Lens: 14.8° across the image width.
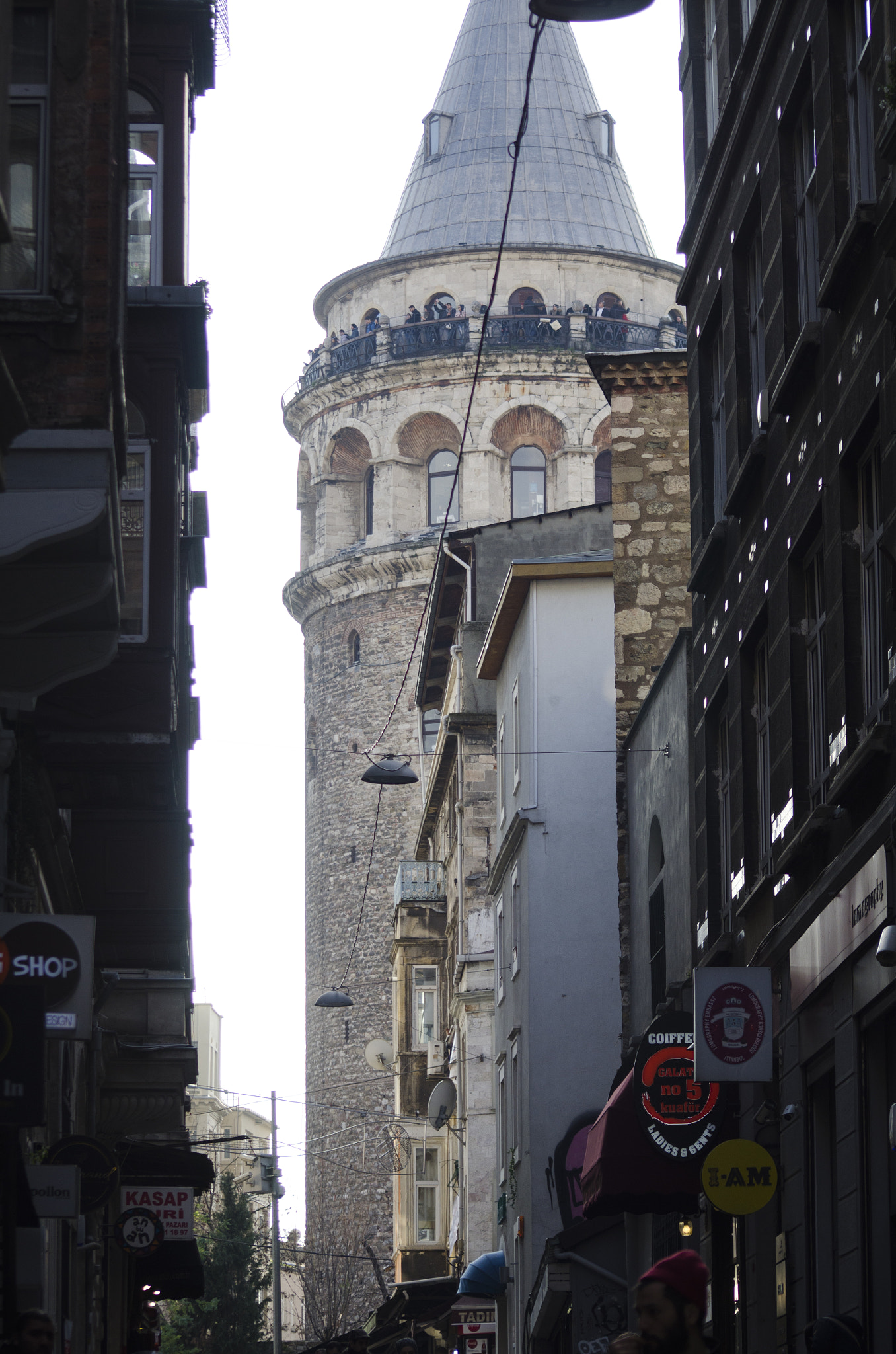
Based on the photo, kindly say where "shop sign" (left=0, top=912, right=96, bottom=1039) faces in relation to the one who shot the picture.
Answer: facing the viewer

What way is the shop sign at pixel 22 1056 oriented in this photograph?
toward the camera

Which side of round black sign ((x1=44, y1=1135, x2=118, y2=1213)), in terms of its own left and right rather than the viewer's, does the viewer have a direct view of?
front

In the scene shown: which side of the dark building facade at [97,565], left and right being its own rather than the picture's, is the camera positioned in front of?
right

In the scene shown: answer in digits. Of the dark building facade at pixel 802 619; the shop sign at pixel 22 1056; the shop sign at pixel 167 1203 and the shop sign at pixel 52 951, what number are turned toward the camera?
3

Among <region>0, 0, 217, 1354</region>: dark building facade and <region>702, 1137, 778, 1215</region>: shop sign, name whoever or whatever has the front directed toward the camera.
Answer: the shop sign

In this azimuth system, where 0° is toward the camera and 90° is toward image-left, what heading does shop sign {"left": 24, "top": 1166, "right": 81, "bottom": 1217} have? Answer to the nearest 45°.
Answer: approximately 0°

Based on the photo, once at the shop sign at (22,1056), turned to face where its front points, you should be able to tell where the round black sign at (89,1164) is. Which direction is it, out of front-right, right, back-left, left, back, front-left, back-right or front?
back

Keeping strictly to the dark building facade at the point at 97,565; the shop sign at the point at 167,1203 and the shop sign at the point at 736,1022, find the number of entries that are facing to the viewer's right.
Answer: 1

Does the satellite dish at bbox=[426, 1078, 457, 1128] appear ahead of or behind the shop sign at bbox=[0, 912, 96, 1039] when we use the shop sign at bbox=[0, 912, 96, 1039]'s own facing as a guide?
behind

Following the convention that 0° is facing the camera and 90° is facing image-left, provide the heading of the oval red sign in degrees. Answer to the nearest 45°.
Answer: approximately 0°
